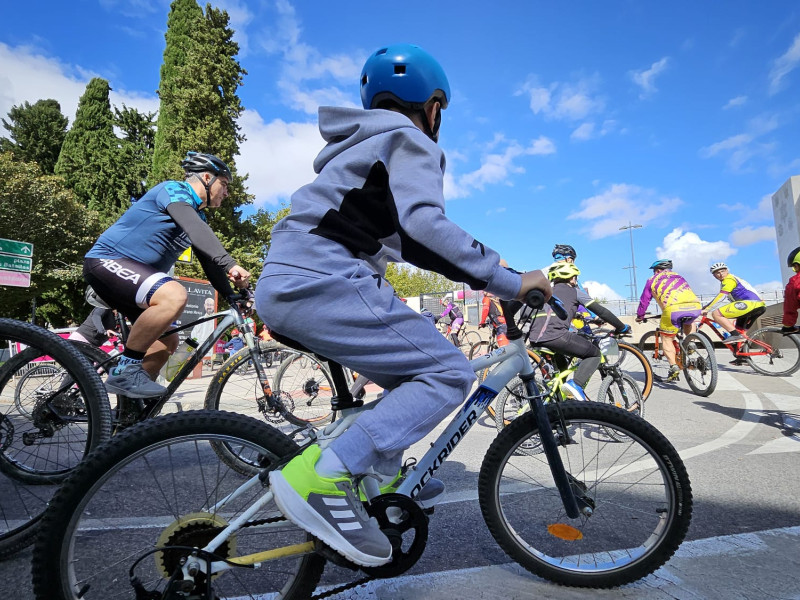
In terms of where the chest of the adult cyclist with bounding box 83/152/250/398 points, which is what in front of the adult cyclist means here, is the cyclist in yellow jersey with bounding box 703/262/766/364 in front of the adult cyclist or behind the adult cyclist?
in front

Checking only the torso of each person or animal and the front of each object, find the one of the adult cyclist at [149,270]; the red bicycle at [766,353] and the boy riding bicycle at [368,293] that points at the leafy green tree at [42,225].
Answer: the red bicycle

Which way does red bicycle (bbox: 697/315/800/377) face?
to the viewer's left

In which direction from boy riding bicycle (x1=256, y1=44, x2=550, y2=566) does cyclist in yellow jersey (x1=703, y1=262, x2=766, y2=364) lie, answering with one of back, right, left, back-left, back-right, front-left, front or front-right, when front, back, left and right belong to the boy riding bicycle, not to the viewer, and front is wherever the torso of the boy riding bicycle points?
front-left

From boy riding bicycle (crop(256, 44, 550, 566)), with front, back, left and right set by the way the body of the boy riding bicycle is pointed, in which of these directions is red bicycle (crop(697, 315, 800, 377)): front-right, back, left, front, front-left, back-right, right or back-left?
front-left

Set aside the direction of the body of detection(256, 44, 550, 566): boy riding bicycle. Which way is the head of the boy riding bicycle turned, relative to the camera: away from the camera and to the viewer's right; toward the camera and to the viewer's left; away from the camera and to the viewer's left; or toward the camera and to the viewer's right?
away from the camera and to the viewer's right

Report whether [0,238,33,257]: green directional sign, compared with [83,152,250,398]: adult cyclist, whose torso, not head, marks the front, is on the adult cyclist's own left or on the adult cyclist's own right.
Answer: on the adult cyclist's own left

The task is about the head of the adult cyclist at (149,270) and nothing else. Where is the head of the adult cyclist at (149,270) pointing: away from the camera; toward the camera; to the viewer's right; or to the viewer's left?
to the viewer's right

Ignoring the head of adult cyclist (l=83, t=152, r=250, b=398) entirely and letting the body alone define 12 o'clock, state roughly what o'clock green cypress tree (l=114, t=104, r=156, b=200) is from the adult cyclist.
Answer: The green cypress tree is roughly at 9 o'clock from the adult cyclist.

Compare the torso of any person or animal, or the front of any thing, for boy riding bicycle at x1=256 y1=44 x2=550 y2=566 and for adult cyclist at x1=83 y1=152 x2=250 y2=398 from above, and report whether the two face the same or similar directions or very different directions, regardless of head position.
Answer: same or similar directions

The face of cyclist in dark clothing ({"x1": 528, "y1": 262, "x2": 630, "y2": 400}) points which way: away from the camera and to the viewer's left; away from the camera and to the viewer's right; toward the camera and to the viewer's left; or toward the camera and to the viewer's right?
away from the camera and to the viewer's right

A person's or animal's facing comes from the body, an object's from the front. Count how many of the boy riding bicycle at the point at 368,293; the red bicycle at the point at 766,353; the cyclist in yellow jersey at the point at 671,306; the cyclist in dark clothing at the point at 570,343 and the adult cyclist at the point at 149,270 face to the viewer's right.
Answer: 3

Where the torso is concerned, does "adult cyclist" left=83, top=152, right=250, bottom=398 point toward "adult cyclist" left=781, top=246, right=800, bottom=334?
yes

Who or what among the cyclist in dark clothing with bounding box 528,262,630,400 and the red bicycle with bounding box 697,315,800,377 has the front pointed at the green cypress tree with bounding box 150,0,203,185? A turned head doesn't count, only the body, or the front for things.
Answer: the red bicycle
